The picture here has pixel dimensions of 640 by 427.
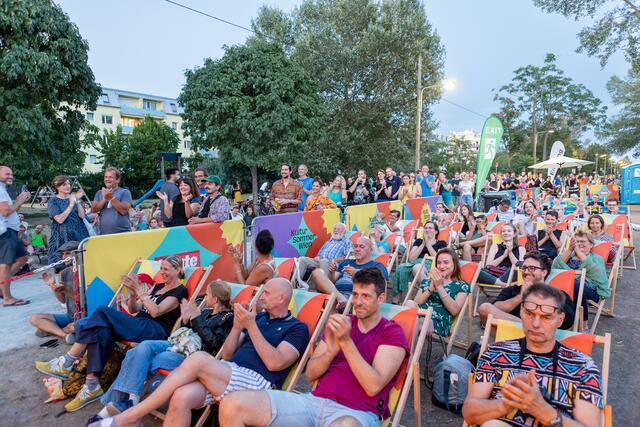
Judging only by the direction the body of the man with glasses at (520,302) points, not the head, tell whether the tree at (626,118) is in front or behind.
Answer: behind

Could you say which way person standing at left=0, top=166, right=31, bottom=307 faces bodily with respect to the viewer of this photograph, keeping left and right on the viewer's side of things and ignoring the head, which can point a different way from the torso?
facing to the right of the viewer

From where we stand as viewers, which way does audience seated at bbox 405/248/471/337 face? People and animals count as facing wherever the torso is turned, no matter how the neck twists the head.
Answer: facing the viewer and to the left of the viewer

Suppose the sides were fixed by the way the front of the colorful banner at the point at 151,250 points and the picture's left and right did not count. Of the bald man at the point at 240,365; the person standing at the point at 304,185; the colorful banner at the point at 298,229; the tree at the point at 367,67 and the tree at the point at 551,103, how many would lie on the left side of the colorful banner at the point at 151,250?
4

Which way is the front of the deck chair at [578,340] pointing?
toward the camera

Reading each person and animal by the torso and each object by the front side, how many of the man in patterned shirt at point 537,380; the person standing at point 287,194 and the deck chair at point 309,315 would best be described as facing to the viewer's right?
0

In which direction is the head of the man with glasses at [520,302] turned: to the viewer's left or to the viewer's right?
to the viewer's left

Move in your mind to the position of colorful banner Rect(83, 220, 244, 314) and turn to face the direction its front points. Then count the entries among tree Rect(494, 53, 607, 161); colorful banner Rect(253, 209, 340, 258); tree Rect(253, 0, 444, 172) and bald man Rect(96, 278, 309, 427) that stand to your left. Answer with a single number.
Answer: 3

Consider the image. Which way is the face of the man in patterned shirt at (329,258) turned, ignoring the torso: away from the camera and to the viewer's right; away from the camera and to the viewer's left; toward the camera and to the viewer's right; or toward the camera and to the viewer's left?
toward the camera and to the viewer's left

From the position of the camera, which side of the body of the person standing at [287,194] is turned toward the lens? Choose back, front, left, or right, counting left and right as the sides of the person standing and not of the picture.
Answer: front

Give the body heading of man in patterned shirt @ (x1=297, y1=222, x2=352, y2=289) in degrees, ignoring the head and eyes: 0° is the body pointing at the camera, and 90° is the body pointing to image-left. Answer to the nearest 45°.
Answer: approximately 45°

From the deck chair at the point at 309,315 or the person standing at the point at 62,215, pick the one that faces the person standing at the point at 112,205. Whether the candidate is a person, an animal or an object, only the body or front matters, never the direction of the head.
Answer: the person standing at the point at 62,215

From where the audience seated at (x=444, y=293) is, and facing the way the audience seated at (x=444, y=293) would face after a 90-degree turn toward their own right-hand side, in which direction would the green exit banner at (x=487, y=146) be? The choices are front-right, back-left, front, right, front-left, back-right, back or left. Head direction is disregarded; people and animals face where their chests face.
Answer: front-right
